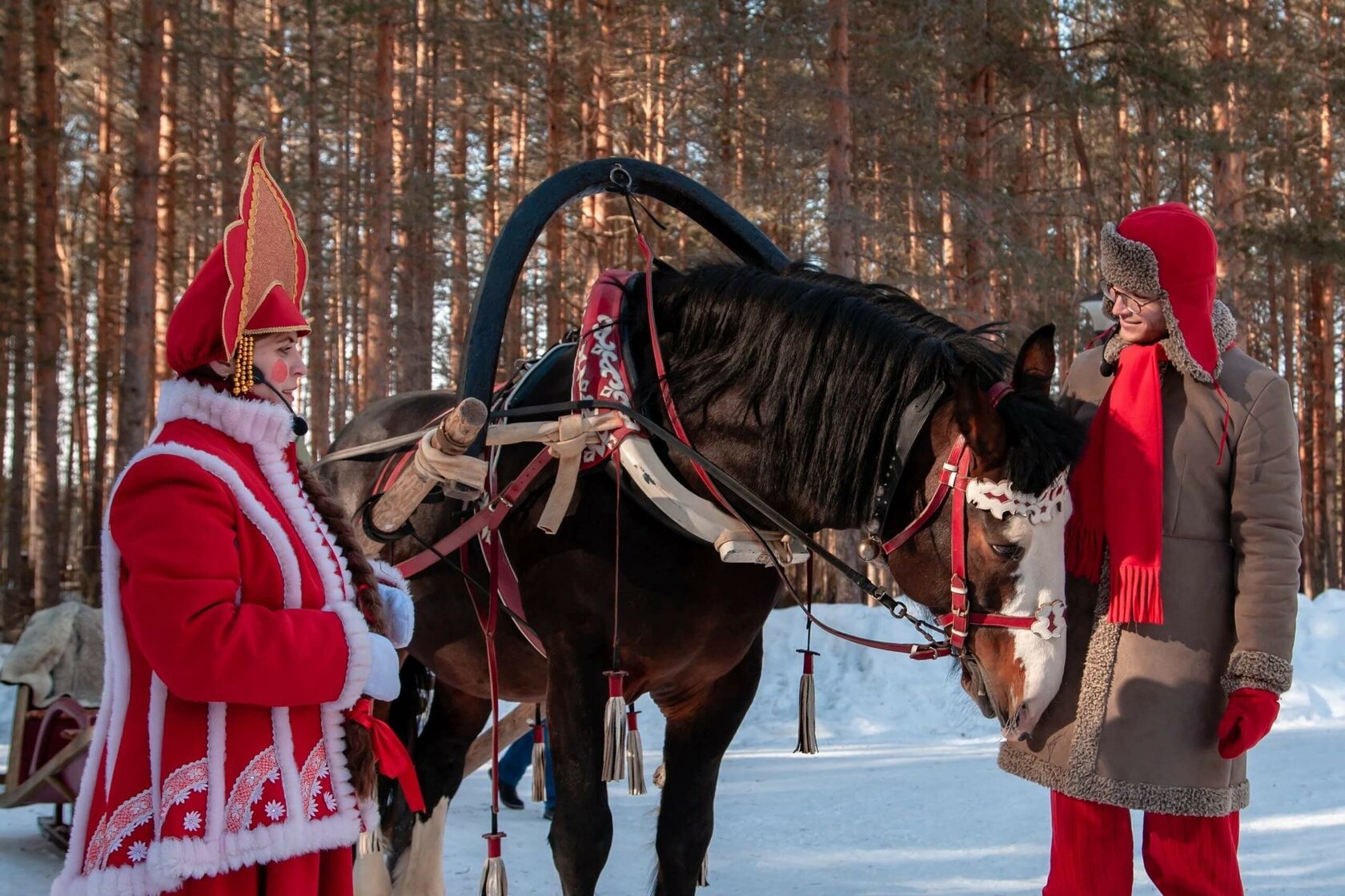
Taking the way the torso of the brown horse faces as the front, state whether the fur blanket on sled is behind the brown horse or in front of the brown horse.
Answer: behind

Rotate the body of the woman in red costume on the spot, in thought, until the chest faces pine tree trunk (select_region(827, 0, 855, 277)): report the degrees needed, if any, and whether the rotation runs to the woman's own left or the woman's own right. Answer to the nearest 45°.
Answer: approximately 45° to the woman's own left

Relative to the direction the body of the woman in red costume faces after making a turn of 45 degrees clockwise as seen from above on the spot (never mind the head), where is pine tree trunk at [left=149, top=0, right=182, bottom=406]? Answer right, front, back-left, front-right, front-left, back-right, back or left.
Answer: back-left

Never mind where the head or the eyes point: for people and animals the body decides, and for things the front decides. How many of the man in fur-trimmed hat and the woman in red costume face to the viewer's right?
1

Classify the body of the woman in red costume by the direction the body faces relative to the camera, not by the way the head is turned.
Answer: to the viewer's right

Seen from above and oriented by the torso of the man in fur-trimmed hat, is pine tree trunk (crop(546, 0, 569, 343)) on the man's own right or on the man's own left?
on the man's own right

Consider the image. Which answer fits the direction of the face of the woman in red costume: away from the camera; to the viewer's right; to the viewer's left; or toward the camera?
to the viewer's right

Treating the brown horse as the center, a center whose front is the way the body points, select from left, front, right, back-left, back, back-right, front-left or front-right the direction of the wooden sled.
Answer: back

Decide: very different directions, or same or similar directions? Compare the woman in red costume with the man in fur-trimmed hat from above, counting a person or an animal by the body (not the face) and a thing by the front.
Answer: very different directions

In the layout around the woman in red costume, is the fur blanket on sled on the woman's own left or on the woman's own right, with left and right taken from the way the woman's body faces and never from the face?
on the woman's own left

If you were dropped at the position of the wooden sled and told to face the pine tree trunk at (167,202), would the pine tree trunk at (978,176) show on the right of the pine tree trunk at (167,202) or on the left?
right

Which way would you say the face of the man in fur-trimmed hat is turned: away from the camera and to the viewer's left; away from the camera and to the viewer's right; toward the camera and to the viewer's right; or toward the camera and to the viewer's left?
toward the camera and to the viewer's left
